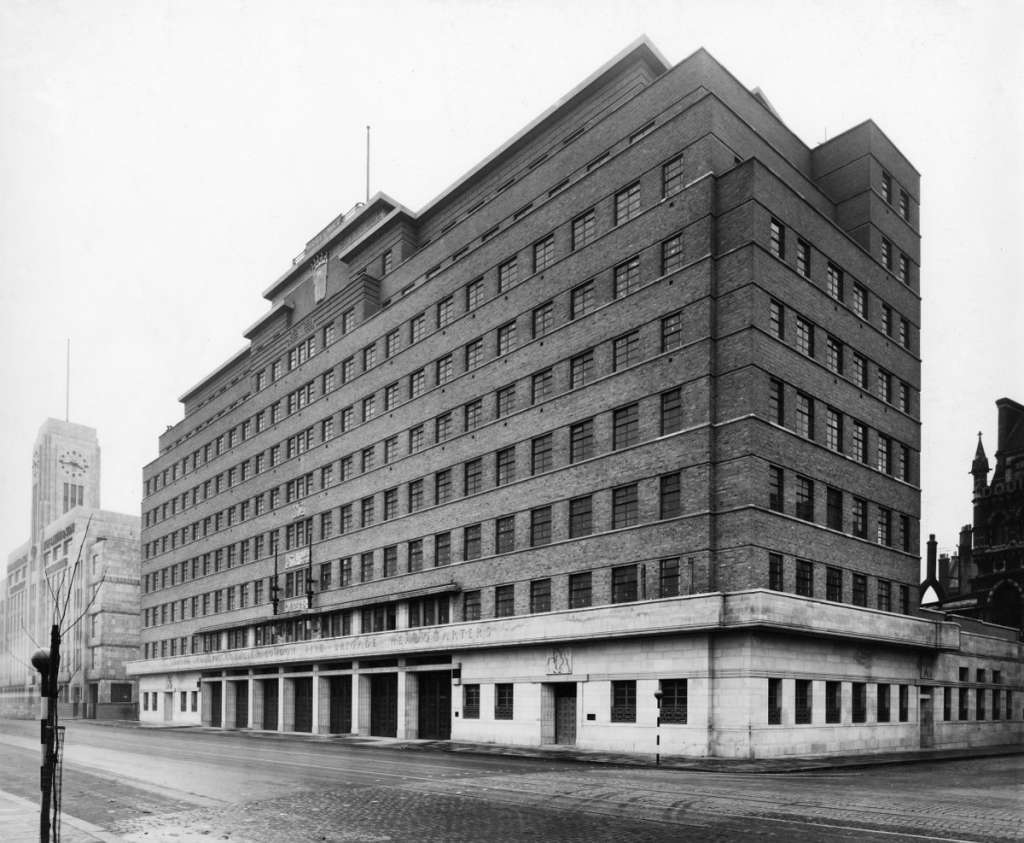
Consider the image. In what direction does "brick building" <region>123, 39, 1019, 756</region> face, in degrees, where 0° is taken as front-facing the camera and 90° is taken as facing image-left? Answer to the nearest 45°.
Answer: approximately 45°

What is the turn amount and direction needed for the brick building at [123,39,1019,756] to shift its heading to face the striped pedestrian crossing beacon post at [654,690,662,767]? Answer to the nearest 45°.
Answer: approximately 45° to its left
